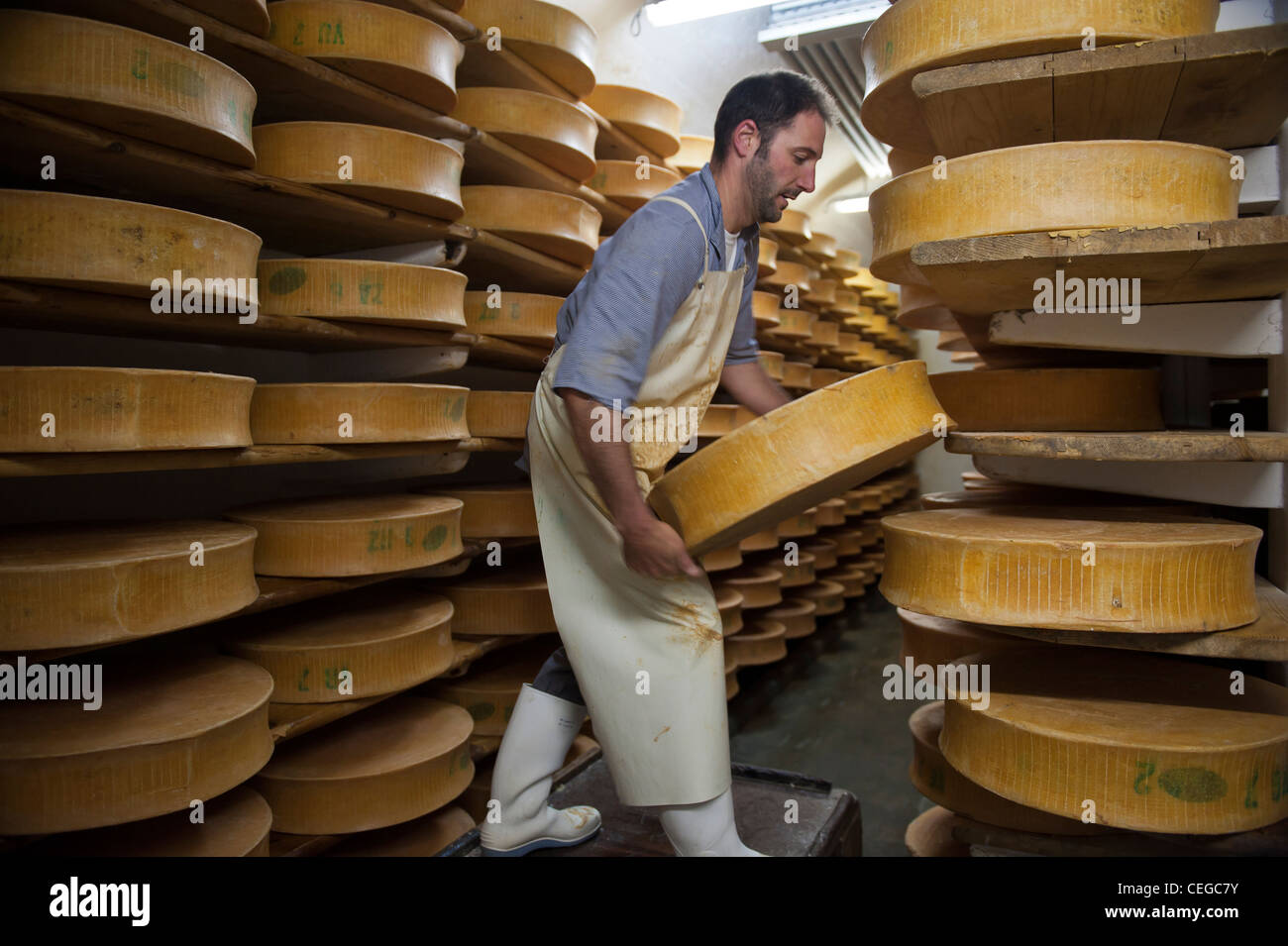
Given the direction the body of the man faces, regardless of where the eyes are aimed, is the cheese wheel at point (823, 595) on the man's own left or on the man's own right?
on the man's own left

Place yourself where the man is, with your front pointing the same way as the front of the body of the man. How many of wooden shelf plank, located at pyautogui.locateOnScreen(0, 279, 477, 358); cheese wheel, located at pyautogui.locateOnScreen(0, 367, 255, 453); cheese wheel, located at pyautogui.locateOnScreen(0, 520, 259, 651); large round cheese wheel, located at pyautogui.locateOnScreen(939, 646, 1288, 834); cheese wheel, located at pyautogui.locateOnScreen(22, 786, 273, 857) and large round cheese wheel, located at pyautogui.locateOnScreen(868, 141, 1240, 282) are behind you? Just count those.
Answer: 4

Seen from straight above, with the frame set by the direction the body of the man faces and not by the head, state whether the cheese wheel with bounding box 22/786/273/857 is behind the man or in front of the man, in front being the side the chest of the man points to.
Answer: behind

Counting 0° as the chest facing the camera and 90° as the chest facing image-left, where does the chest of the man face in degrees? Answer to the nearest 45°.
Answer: approximately 270°

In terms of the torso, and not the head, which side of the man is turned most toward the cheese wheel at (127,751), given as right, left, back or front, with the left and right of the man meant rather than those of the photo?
back

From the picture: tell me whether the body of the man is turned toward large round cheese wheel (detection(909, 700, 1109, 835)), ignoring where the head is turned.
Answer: yes

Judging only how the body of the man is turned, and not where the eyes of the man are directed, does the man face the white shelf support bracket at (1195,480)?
yes

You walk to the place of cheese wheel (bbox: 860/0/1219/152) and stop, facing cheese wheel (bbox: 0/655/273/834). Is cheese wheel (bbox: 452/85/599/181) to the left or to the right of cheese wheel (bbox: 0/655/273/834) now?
right

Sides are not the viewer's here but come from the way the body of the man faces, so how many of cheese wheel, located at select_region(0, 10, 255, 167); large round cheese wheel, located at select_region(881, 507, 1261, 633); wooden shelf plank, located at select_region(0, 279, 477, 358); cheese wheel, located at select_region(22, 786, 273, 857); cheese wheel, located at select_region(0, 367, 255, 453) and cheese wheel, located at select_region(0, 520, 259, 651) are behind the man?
5

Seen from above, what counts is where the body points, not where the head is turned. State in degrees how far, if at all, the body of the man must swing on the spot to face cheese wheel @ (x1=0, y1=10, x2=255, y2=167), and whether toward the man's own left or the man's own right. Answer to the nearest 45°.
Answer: approximately 180°

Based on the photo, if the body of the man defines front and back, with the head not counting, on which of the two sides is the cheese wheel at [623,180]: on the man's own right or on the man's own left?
on the man's own left

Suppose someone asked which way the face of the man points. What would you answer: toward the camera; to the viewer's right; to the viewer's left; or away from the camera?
to the viewer's right

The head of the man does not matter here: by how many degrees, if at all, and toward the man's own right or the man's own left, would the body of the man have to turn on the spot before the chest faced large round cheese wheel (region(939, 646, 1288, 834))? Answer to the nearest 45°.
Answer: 0° — they already face it
